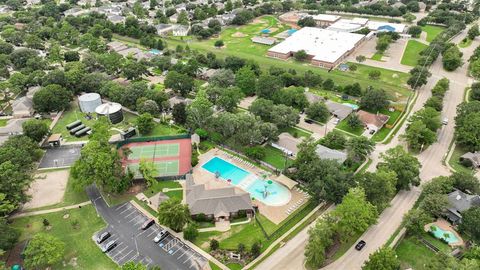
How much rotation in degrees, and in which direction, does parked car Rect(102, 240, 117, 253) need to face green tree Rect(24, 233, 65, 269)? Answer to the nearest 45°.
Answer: approximately 45° to its right

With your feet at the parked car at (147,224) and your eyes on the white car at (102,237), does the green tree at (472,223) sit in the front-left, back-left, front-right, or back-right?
back-left

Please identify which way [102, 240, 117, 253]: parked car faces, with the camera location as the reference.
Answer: facing the viewer and to the left of the viewer

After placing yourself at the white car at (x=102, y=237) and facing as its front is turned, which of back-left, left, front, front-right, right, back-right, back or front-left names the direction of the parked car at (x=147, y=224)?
back-left

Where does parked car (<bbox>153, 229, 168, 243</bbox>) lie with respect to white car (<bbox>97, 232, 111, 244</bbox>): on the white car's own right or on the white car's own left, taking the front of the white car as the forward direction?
on the white car's own left

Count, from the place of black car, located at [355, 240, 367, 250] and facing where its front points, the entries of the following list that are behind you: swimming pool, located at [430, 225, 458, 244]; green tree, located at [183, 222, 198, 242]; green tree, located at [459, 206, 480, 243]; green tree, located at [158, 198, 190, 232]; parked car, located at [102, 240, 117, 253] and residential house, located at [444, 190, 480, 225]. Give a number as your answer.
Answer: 3
